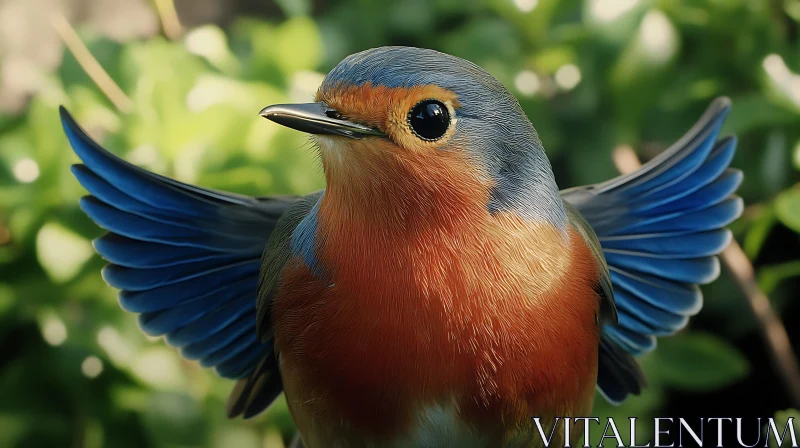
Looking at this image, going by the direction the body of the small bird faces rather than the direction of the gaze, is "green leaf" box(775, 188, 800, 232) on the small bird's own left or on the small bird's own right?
on the small bird's own left

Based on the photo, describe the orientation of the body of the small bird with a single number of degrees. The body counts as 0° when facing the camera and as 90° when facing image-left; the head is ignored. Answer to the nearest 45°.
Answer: approximately 0°

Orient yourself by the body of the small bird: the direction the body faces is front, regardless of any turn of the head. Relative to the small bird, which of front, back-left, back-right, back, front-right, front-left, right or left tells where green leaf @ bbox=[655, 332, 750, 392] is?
back-left
